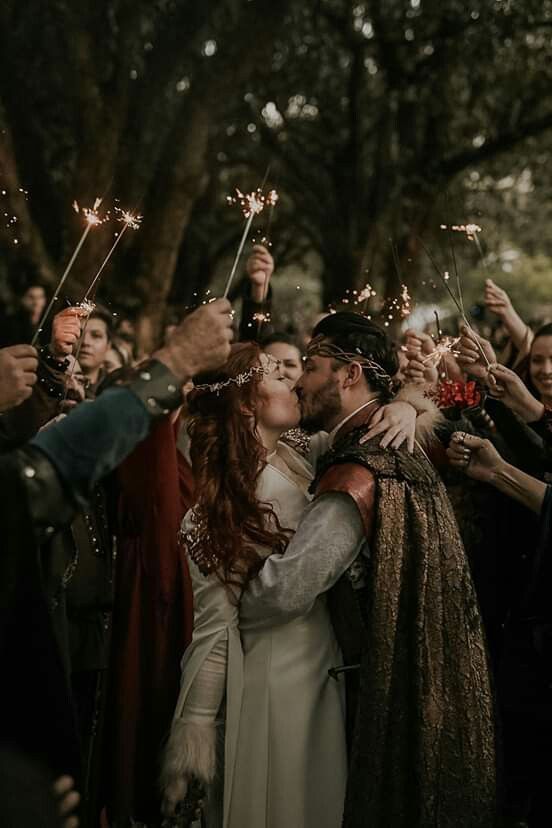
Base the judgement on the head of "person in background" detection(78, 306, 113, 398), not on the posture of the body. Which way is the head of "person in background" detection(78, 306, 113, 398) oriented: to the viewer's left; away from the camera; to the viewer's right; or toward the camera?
toward the camera

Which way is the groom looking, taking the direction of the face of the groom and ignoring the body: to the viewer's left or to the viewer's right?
to the viewer's left

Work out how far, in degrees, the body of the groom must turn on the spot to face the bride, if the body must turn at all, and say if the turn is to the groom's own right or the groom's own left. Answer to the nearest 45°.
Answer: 0° — they already face them

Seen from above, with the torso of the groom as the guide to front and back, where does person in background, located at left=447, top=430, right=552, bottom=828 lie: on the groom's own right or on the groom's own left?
on the groom's own right

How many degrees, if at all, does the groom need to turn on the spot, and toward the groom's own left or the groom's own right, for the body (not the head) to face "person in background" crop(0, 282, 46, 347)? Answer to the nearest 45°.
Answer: approximately 45° to the groom's own right

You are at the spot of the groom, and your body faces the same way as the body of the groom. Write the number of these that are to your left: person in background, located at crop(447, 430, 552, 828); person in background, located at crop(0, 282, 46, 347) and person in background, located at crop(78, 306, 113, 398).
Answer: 0

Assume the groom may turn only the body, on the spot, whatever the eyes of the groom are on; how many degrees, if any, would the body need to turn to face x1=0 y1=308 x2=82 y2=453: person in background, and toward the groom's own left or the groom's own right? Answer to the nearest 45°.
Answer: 0° — they already face them

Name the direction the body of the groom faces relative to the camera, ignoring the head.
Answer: to the viewer's left
